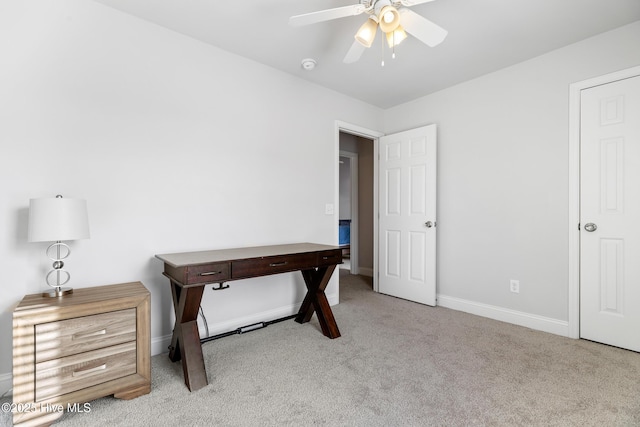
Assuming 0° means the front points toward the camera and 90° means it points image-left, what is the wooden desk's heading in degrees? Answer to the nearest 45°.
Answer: approximately 315°

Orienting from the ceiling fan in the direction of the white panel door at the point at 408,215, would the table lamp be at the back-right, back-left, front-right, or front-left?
back-left

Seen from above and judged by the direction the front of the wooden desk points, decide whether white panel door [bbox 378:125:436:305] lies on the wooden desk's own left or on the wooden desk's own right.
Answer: on the wooden desk's own left

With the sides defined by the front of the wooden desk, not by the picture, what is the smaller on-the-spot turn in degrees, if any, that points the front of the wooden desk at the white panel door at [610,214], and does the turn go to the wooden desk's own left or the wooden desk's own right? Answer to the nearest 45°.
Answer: approximately 45° to the wooden desk's own left
